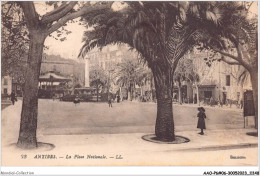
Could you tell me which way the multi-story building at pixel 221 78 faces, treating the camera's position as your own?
facing the viewer and to the left of the viewer

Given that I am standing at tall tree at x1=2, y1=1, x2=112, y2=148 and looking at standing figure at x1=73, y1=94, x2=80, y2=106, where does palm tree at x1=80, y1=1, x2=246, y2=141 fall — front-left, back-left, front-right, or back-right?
front-right

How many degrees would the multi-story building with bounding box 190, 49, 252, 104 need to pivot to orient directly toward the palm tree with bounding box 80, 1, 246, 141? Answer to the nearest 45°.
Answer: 0° — it already faces it

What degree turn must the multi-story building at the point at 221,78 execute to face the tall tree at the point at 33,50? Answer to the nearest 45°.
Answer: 0° — it already faces it

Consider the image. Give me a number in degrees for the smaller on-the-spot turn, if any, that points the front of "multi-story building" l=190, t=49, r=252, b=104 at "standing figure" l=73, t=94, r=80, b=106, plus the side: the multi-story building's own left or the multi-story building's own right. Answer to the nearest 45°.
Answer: approximately 45° to the multi-story building's own right
